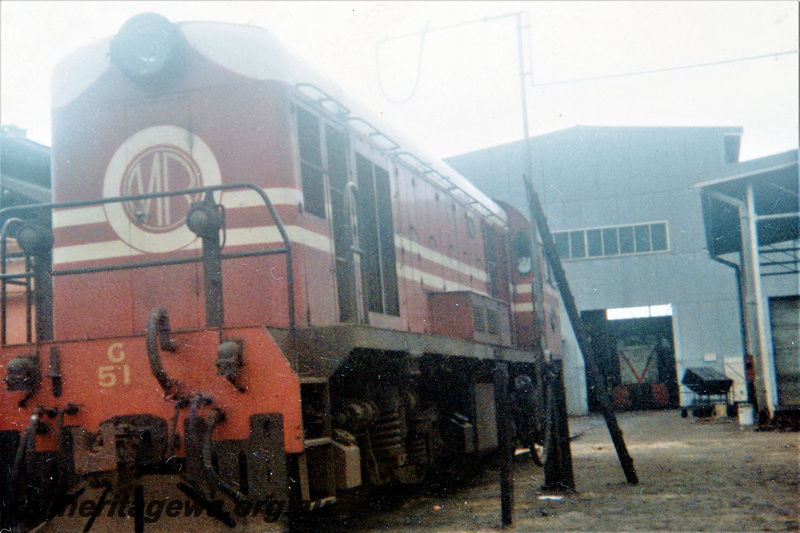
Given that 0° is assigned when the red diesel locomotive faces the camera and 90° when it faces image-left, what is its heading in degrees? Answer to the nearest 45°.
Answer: approximately 45°

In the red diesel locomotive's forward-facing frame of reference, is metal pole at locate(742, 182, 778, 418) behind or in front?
behind

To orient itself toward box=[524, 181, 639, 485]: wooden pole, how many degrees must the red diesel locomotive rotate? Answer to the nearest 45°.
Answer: approximately 180°
